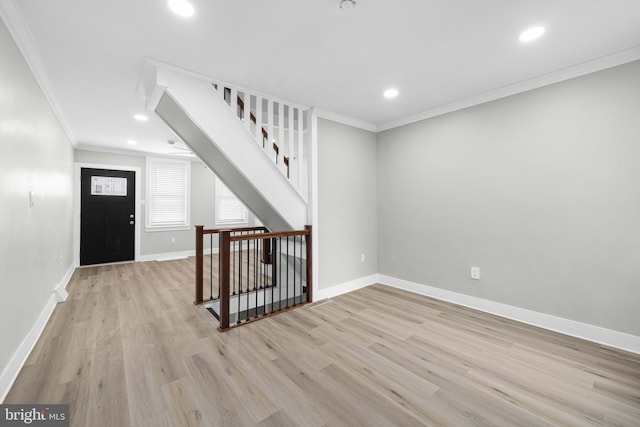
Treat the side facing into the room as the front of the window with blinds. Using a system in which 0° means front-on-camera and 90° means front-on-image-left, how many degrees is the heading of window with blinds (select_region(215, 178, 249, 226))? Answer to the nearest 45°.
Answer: approximately 0°

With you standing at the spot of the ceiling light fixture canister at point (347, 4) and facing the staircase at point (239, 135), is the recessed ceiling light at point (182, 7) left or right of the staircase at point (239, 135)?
left

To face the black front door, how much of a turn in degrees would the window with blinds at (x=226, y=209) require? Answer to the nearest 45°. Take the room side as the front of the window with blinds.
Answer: approximately 90° to its right

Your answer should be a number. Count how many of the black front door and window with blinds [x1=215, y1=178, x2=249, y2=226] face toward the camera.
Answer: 2

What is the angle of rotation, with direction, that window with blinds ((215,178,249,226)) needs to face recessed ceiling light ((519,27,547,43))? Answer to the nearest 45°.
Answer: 0° — it already faces it

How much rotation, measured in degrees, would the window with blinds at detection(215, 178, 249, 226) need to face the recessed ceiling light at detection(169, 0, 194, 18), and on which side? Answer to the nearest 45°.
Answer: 0° — it already faces it

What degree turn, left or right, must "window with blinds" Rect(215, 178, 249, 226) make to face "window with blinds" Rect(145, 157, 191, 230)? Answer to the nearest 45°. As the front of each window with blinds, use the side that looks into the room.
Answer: approximately 90° to its right
